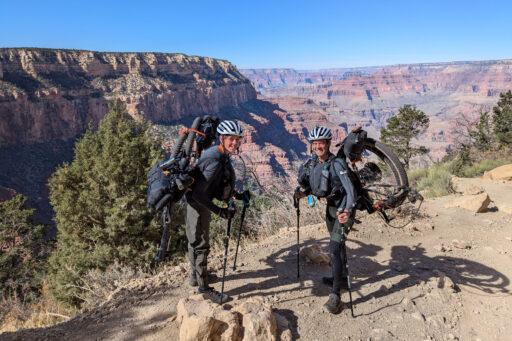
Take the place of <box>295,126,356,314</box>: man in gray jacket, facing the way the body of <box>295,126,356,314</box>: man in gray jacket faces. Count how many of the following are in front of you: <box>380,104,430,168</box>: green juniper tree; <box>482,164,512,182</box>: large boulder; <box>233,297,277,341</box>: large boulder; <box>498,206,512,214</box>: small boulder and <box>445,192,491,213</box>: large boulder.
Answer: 1

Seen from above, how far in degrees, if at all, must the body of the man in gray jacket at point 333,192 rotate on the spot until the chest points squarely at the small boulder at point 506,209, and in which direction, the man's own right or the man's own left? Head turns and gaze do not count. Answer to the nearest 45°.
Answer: approximately 180°

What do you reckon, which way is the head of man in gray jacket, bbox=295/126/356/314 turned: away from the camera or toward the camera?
toward the camera

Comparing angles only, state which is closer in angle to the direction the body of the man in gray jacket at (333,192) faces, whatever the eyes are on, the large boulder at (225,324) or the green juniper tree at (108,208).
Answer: the large boulder

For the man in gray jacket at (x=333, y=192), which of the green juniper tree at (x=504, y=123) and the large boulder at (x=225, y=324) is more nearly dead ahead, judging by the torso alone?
the large boulder

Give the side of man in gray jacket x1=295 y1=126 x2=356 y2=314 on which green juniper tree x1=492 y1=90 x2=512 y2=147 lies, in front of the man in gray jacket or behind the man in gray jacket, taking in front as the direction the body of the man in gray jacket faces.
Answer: behind

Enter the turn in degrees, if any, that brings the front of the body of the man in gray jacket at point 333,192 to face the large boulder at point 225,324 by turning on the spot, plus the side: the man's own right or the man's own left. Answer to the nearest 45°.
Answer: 0° — they already face it

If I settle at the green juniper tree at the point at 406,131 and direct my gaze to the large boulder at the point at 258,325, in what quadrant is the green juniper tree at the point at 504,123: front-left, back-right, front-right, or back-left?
back-left

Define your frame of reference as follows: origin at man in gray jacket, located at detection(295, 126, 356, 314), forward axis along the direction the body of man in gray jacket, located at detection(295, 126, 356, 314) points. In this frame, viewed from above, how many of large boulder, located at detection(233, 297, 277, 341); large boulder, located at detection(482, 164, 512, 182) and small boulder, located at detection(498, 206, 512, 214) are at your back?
2

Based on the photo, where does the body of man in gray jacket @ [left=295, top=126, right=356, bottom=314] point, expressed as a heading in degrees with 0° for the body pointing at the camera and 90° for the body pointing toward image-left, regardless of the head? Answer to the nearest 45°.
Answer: approximately 45°

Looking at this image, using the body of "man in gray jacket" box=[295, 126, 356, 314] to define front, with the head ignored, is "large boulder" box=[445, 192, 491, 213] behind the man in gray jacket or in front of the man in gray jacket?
behind

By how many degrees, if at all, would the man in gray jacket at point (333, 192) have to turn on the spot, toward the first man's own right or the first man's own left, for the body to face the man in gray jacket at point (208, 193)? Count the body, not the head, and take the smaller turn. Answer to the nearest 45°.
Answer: approximately 45° to the first man's own right

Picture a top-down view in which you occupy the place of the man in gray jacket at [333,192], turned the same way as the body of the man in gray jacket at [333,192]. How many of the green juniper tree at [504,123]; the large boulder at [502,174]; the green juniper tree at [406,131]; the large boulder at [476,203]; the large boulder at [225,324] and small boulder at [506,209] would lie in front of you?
1

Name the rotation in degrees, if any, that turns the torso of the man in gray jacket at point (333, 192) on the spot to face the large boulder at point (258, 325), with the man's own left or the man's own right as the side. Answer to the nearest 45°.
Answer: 0° — they already face it

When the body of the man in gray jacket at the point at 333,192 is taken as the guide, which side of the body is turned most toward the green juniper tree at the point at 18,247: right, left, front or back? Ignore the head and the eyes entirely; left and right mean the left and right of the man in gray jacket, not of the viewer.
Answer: right
